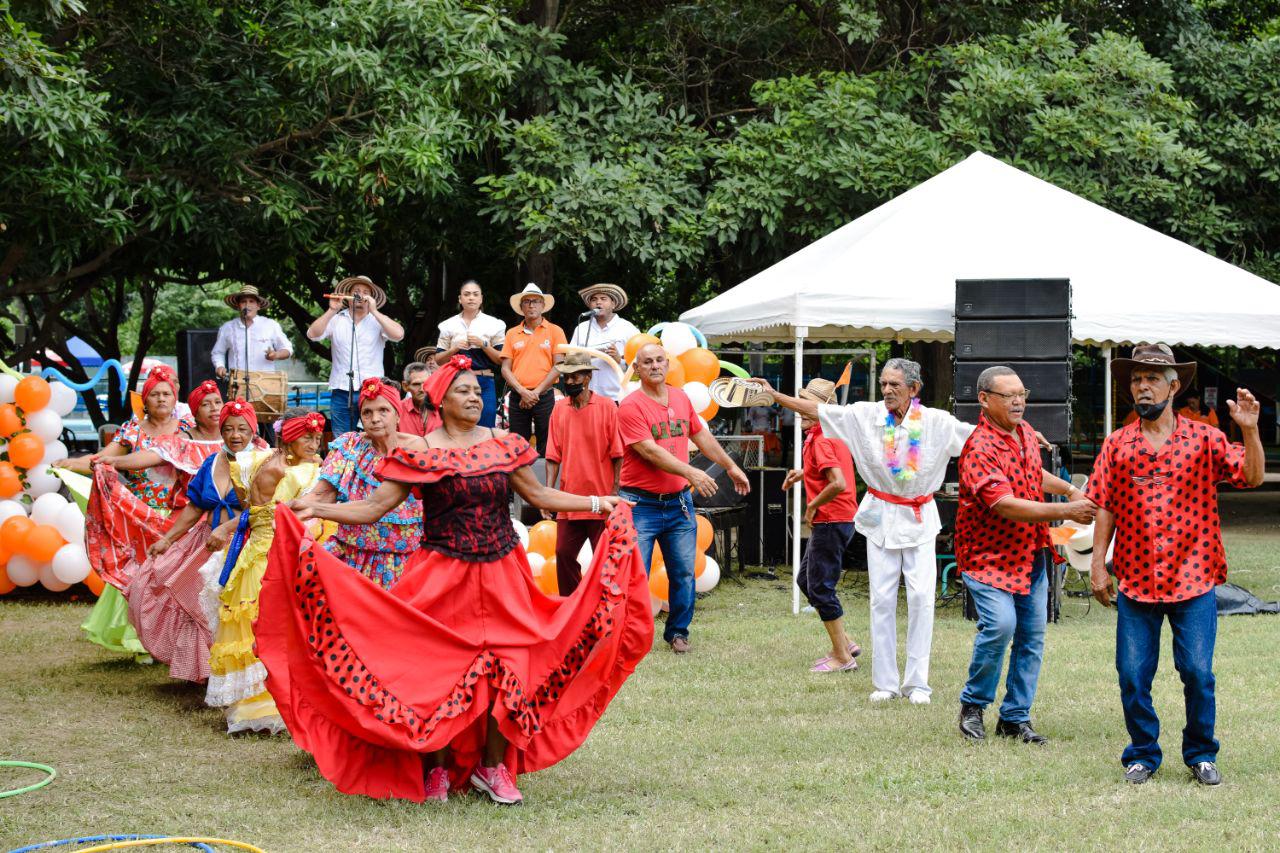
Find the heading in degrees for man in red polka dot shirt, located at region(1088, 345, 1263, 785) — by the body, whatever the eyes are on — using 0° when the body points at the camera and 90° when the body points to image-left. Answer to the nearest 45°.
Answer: approximately 0°

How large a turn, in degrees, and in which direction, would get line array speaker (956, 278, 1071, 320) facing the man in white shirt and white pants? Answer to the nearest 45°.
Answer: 0° — it already faces them

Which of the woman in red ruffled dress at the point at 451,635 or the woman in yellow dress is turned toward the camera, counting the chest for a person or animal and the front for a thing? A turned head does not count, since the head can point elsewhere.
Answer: the woman in red ruffled dress

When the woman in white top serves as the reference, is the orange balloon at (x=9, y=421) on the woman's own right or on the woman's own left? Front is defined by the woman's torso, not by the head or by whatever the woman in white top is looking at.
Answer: on the woman's own right

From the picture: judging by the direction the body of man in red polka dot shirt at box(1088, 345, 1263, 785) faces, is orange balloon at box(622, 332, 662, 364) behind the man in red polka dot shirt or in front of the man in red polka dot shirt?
behind

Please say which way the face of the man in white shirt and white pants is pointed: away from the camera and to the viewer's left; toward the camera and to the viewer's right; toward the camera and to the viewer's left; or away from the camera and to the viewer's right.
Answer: toward the camera and to the viewer's left

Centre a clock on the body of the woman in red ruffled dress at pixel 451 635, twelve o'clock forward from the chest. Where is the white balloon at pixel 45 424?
The white balloon is roughly at 5 o'clock from the woman in red ruffled dress.

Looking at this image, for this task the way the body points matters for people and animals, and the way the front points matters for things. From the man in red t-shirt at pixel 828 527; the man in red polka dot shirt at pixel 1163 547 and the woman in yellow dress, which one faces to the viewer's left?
the man in red t-shirt

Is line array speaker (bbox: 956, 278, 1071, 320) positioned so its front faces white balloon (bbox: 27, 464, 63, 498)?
no

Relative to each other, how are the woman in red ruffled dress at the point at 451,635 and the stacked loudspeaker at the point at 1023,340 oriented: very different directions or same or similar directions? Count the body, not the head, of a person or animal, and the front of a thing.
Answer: same or similar directions

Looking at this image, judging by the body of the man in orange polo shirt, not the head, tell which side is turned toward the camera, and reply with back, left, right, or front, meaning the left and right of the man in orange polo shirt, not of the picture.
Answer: front

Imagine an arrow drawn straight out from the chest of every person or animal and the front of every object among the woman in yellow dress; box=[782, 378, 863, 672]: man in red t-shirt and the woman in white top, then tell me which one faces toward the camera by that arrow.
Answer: the woman in white top

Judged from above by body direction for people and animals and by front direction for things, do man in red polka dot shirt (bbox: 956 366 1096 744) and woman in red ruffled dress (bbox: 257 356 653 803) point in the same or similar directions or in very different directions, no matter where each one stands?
same or similar directions

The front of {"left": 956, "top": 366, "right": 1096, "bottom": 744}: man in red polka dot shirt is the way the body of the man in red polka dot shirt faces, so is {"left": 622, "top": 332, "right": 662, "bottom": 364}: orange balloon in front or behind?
behind

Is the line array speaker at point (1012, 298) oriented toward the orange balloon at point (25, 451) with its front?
no

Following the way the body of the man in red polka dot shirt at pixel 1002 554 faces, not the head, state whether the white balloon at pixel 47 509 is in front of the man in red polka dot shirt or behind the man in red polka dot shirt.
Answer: behind
